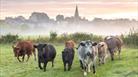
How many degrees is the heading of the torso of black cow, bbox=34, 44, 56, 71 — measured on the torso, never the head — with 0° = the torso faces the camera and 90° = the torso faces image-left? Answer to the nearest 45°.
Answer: approximately 45°

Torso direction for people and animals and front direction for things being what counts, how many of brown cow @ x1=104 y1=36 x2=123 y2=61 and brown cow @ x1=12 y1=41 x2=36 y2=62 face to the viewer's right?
0

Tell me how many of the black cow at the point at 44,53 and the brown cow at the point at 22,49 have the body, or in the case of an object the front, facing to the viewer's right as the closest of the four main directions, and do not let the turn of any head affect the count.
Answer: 0

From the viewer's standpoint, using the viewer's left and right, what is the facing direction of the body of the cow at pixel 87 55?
facing the viewer

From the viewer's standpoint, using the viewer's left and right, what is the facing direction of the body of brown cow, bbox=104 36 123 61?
facing the viewer and to the left of the viewer
